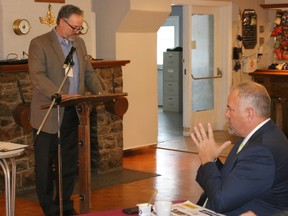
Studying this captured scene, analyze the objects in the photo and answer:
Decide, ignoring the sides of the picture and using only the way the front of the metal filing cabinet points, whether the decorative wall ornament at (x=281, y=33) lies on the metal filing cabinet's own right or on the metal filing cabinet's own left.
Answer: on the metal filing cabinet's own left

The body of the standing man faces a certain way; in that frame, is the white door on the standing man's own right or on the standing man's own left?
on the standing man's own left

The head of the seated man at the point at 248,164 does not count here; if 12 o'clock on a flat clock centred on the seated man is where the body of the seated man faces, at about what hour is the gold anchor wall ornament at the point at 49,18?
The gold anchor wall ornament is roughly at 2 o'clock from the seated man.

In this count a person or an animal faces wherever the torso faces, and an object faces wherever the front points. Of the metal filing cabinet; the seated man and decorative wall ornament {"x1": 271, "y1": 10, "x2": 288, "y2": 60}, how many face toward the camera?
2

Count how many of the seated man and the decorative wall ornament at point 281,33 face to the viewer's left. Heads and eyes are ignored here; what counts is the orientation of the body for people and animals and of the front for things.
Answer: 1

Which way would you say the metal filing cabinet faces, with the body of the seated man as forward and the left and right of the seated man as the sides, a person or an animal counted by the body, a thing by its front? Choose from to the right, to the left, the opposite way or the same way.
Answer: to the left

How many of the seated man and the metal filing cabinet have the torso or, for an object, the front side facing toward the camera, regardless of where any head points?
1

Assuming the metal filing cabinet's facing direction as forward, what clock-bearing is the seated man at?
The seated man is roughly at 12 o'clock from the metal filing cabinet.

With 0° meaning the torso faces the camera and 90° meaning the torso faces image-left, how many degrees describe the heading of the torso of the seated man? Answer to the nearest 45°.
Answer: approximately 90°
